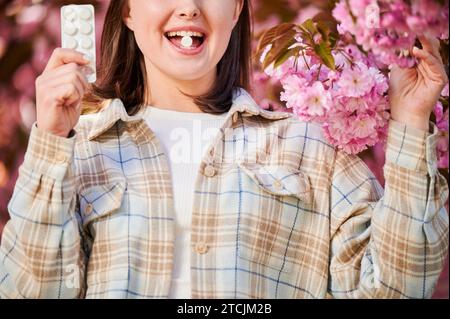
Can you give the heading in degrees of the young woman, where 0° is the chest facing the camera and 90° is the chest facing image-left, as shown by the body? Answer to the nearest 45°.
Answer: approximately 0°
